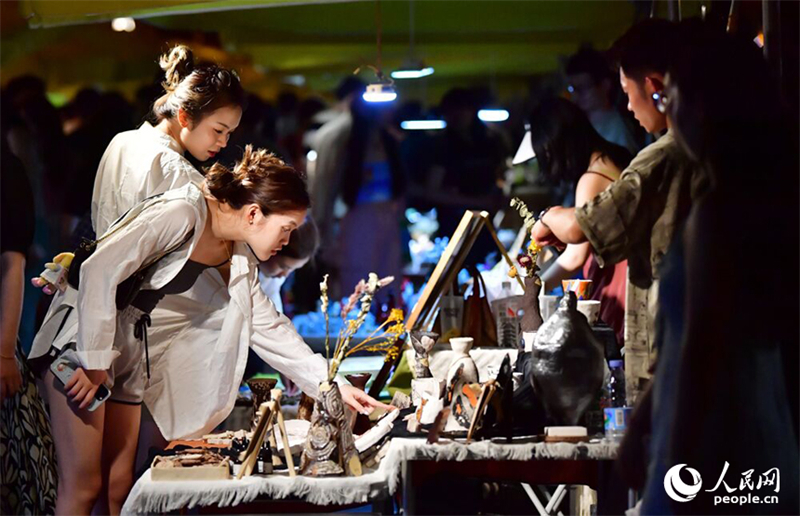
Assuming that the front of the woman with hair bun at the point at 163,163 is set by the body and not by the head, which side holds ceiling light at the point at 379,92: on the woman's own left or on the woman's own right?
on the woman's own left

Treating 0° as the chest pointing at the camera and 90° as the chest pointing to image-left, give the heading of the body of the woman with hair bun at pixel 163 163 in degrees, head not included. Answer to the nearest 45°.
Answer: approximately 270°

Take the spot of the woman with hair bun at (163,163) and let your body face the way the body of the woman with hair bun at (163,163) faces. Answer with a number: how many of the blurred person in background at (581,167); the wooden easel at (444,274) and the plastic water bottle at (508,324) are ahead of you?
3

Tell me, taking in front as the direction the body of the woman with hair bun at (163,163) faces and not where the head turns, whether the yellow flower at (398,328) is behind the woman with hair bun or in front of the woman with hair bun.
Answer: in front

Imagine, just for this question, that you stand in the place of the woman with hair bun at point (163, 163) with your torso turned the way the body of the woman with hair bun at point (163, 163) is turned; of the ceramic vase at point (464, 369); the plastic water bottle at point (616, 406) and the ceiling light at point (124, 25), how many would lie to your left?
1

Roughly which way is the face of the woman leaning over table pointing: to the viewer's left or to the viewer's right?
to the viewer's right

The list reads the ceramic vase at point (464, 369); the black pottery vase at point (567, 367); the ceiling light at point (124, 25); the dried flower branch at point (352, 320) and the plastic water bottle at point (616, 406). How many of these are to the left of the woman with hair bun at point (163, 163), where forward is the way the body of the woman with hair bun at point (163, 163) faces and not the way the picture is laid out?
1

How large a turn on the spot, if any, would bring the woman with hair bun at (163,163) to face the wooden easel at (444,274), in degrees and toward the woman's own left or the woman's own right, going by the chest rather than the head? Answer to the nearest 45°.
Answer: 0° — they already face it

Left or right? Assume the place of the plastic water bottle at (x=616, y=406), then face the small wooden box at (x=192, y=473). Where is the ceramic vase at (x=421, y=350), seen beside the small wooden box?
right

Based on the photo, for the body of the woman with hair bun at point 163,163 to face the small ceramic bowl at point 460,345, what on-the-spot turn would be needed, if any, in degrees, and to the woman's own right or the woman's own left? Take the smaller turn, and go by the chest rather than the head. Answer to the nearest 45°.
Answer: approximately 45° to the woman's own right

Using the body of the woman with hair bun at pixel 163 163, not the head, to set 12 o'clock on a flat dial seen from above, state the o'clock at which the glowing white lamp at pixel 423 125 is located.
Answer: The glowing white lamp is roughly at 10 o'clock from the woman with hair bun.

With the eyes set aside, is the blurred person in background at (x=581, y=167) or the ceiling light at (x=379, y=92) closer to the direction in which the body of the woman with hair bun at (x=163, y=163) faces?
the blurred person in background

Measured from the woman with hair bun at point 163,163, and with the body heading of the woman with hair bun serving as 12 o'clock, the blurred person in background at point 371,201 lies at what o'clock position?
The blurred person in background is roughly at 10 o'clock from the woman with hair bun.

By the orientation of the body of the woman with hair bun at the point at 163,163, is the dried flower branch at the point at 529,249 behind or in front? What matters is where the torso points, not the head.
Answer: in front

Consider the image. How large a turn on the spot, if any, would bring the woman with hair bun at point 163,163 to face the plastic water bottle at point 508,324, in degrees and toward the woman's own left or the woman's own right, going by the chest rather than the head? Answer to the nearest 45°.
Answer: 0° — they already face it
